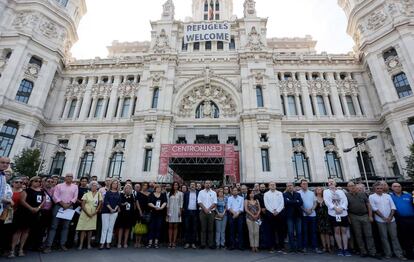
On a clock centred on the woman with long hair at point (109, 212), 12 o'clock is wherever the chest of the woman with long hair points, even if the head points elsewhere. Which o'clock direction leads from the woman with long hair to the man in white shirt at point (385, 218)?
The man in white shirt is roughly at 10 o'clock from the woman with long hair.

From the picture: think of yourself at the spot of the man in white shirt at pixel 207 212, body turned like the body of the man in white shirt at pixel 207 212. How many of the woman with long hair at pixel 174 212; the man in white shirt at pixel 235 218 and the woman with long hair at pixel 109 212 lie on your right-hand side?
2

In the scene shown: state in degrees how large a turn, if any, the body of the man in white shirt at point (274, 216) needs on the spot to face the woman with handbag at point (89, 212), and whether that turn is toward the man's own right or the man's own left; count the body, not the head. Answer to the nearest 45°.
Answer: approximately 90° to the man's own right

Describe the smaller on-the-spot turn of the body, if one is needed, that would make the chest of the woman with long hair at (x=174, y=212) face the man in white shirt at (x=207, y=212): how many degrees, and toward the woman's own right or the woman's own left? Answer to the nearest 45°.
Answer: approximately 90° to the woman's own left

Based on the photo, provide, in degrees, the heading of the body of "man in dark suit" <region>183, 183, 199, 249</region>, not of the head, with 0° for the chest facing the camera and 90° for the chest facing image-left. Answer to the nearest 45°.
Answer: approximately 0°

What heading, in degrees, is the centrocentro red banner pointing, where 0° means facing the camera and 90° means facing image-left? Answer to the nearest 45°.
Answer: approximately 0°
